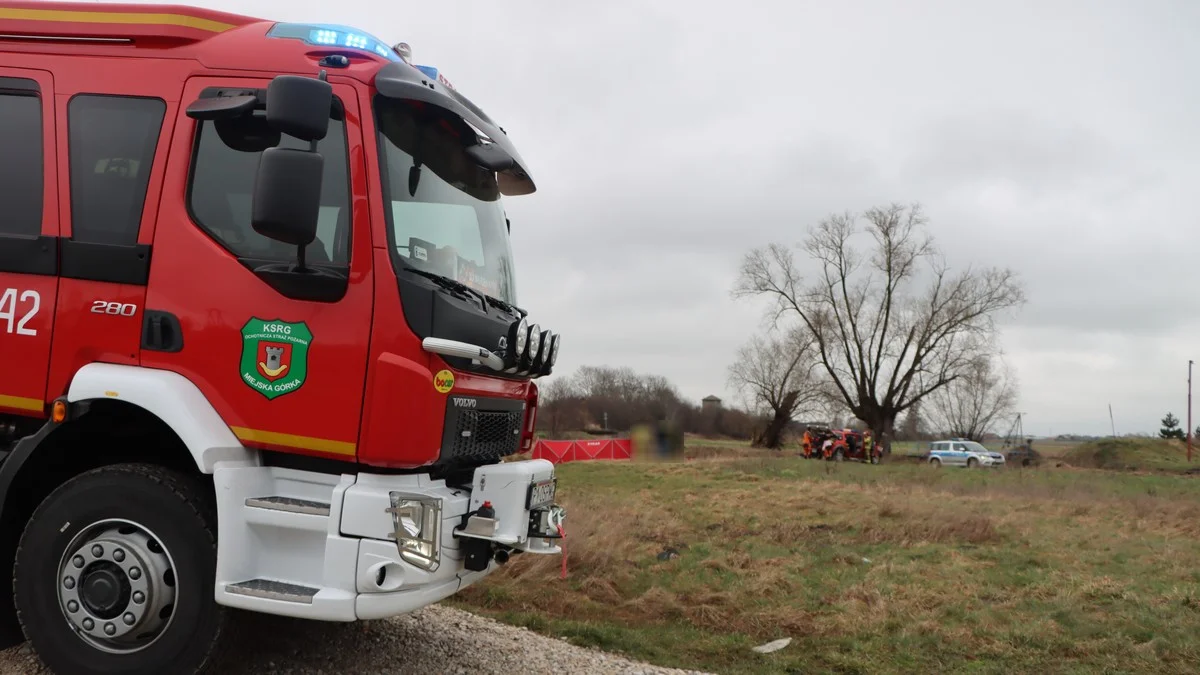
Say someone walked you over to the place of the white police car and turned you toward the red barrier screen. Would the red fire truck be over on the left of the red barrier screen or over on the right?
left

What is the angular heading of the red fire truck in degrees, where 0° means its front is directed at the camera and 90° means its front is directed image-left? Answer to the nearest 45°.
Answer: approximately 315°

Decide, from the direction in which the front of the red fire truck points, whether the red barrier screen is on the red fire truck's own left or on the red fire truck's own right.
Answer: on the red fire truck's own left

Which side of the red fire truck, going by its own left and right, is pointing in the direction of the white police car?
left
